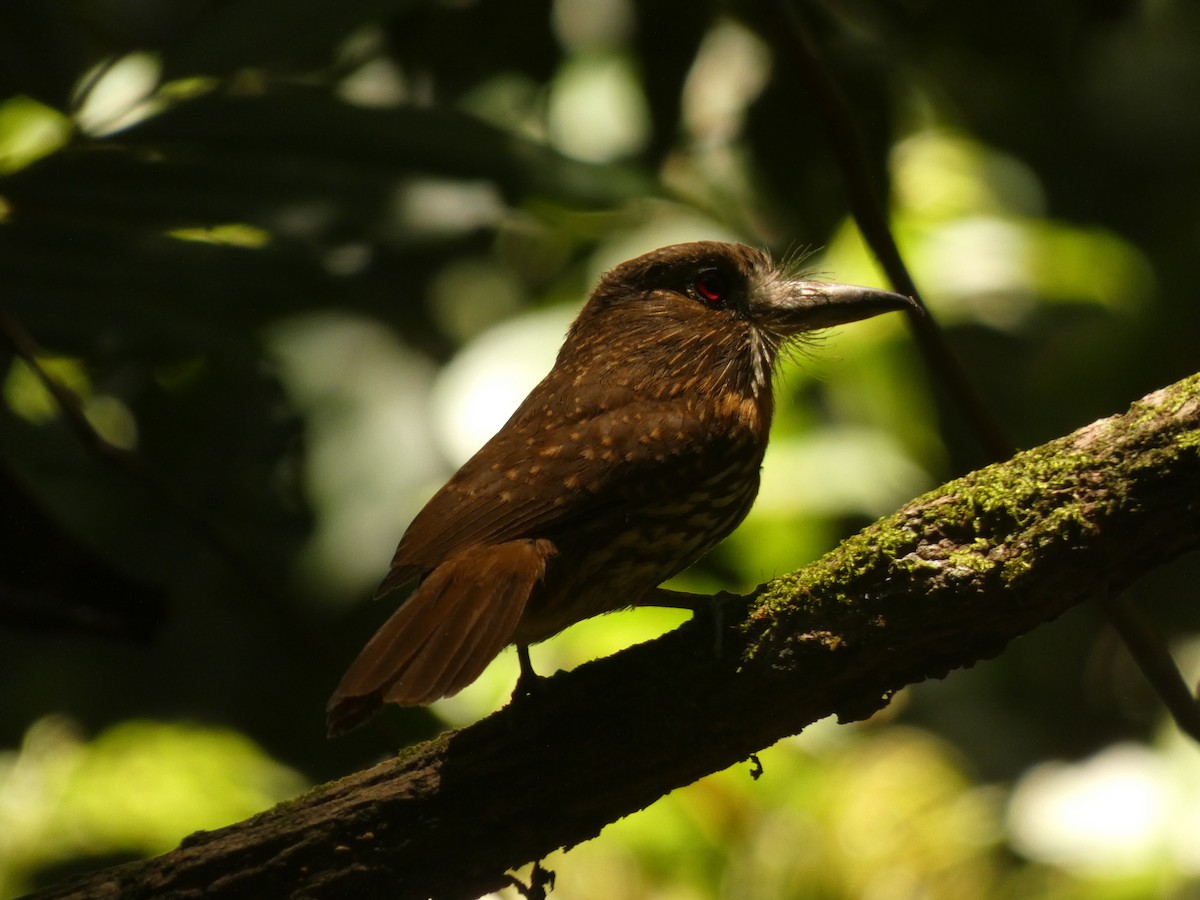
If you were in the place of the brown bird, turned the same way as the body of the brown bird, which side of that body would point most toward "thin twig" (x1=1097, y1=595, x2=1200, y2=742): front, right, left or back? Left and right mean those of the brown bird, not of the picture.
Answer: front

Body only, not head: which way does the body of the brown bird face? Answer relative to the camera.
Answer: to the viewer's right

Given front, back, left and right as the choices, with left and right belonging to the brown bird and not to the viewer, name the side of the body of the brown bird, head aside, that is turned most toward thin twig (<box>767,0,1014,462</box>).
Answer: front
